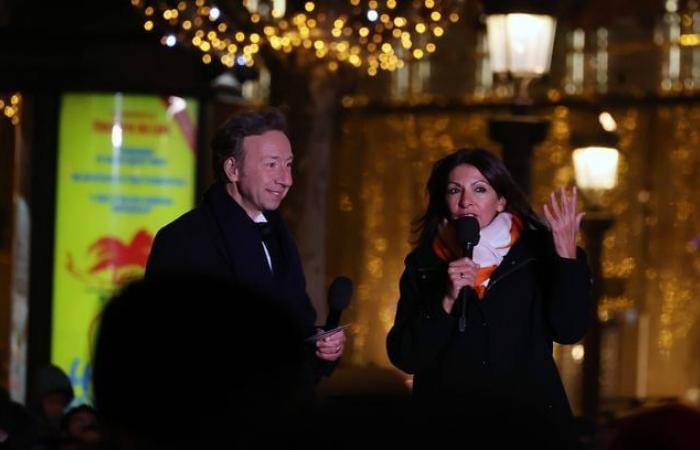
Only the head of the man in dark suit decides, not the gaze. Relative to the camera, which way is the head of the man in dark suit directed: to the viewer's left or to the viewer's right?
to the viewer's right

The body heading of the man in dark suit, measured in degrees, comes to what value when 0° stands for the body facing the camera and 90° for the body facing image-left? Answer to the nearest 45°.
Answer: approximately 315°

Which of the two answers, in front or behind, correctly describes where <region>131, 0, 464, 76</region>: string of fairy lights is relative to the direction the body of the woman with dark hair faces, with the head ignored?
behind

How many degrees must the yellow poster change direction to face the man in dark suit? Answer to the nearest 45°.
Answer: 0° — it already faces them

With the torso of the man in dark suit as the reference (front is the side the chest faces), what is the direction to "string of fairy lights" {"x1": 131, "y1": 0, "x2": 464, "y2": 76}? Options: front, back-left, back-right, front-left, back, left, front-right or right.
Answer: back-left

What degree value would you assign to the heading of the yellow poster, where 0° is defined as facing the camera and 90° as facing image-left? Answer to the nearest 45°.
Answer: approximately 0°

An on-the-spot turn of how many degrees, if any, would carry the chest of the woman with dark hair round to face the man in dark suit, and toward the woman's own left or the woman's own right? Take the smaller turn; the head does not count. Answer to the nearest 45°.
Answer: approximately 90° to the woman's own right

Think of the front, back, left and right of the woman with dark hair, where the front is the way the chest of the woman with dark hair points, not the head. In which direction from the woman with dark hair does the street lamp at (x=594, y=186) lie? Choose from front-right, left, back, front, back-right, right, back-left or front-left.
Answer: back

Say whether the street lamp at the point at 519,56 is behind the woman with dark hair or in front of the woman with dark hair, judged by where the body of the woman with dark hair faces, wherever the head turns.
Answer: behind

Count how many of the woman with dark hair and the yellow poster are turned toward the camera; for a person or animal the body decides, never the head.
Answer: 2
